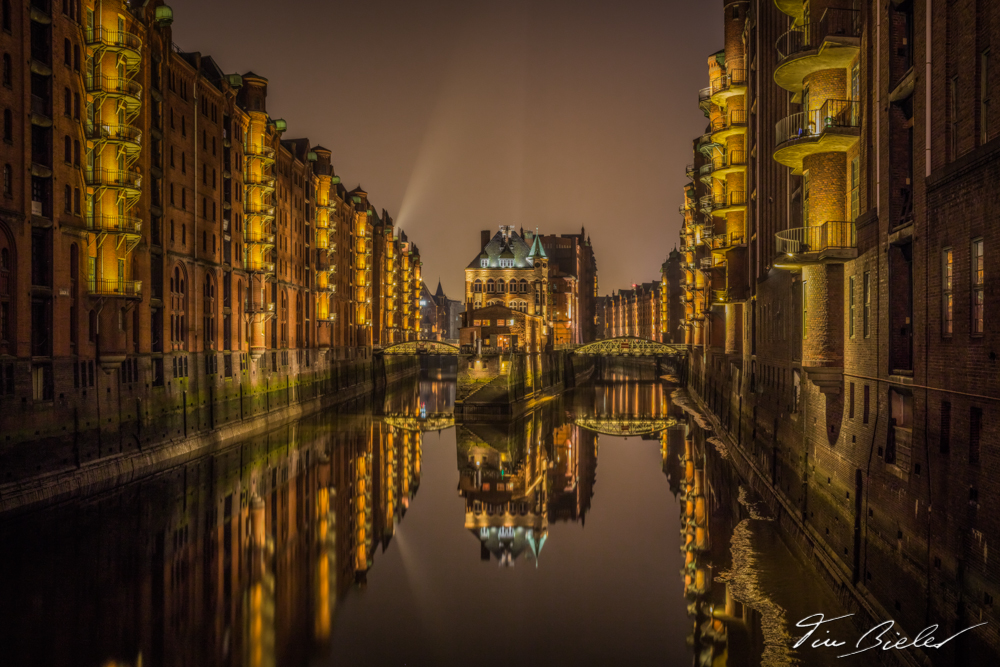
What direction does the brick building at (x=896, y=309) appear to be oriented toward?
to the viewer's left

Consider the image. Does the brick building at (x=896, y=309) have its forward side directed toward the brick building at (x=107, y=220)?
yes

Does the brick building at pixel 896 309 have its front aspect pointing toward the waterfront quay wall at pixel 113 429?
yes
